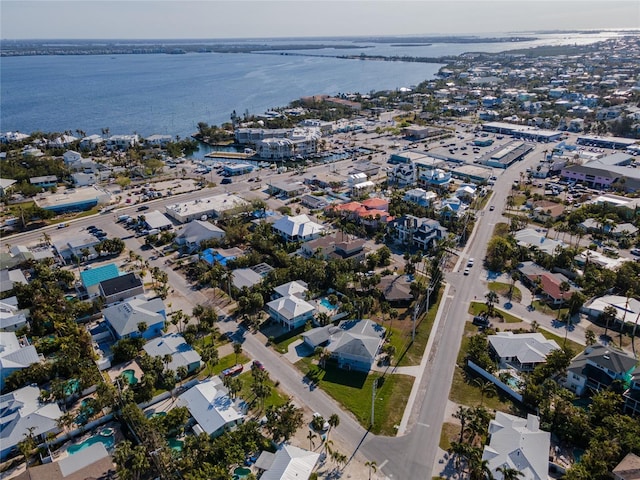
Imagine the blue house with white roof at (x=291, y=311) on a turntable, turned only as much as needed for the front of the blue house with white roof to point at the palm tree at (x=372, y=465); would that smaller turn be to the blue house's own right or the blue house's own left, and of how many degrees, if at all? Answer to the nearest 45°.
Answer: approximately 45° to the blue house's own left

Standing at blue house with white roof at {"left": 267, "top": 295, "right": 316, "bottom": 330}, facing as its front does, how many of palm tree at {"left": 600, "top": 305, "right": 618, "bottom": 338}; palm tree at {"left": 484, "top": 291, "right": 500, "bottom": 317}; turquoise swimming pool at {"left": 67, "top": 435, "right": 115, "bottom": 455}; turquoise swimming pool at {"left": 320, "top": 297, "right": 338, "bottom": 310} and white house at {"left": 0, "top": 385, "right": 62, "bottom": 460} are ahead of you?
2

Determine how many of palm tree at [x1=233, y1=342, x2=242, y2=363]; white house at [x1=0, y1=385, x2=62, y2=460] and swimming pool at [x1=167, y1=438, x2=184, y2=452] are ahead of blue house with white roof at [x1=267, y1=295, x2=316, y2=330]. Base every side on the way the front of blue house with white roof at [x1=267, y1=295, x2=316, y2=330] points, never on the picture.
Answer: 3

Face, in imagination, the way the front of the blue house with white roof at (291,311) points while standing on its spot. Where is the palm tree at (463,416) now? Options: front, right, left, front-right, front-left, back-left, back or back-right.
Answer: left

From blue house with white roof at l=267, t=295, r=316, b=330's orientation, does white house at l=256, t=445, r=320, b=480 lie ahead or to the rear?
ahead

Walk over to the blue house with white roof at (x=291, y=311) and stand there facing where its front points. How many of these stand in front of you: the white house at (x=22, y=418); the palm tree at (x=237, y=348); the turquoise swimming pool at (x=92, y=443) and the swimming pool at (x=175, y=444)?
4

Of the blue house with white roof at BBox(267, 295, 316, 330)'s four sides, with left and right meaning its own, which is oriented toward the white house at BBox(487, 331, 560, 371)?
left

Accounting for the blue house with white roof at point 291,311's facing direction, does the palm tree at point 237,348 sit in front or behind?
in front

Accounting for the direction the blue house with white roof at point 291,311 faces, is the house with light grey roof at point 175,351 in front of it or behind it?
in front

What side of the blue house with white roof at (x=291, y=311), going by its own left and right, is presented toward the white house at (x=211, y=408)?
front

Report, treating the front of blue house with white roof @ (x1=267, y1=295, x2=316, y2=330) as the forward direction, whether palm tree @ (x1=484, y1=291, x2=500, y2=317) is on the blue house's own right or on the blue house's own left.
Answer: on the blue house's own left

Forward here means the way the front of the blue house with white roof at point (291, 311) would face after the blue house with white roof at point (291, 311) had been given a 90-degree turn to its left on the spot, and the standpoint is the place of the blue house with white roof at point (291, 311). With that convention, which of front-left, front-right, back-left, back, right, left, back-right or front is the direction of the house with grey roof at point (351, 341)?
front

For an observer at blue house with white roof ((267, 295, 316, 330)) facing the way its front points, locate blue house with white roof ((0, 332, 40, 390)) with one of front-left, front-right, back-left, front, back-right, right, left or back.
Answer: front-right

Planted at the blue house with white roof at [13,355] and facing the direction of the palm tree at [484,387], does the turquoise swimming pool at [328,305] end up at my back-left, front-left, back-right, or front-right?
front-left

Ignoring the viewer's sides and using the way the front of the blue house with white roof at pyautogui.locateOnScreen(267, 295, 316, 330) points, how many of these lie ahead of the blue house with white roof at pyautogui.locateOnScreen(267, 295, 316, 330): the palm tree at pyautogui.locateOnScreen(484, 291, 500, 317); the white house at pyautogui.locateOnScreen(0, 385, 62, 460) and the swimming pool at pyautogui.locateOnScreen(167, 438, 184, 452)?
2

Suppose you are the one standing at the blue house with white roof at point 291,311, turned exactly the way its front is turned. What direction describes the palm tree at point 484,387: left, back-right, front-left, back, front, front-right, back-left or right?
left

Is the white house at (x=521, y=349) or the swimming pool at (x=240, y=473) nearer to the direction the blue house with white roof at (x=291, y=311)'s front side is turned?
the swimming pool

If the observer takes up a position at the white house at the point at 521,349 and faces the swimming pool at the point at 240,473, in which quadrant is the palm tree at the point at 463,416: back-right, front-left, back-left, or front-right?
front-left

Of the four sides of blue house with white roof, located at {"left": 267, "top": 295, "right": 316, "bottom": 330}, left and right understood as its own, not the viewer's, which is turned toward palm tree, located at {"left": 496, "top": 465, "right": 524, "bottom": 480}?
left

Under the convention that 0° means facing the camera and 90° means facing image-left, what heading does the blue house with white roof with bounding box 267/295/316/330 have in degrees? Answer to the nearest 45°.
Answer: approximately 45°
